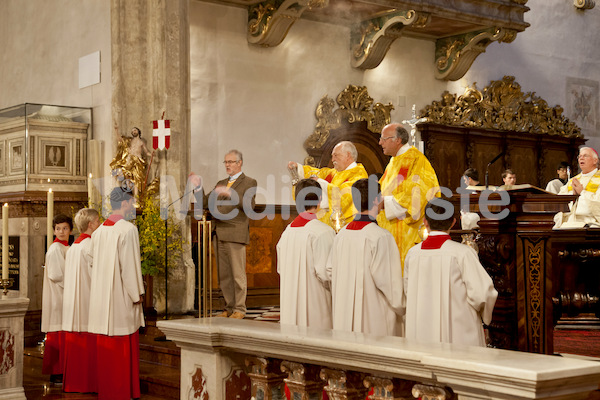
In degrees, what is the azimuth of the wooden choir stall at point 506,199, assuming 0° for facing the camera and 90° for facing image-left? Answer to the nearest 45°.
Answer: approximately 45°

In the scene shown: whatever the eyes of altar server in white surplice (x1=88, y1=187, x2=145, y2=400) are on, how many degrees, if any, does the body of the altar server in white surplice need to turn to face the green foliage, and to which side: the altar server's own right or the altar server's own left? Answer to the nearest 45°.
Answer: approximately 45° to the altar server's own left

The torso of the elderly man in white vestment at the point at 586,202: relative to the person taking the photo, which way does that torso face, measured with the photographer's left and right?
facing the viewer and to the left of the viewer

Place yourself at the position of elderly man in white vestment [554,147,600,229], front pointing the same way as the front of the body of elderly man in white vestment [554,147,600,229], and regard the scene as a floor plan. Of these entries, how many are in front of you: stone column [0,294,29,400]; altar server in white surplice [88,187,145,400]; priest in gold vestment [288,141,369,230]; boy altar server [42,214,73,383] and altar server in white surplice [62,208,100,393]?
5

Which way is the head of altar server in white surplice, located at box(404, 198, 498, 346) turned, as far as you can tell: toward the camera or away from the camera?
away from the camera

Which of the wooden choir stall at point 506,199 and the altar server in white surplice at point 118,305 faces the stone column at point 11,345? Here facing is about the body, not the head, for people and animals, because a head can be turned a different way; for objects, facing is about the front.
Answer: the wooden choir stall

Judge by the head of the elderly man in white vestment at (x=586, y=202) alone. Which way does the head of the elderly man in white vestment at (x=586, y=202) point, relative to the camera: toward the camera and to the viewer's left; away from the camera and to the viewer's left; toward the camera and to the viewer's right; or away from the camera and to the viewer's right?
toward the camera and to the viewer's left

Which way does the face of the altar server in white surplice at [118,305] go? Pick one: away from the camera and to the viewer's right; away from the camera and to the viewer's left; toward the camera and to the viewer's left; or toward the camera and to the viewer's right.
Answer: away from the camera and to the viewer's right

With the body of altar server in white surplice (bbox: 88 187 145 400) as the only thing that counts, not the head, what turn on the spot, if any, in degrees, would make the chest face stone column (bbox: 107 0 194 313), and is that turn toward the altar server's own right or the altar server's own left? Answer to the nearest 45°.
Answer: approximately 45° to the altar server's own left

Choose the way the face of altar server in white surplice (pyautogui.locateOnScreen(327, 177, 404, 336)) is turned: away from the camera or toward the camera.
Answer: away from the camera

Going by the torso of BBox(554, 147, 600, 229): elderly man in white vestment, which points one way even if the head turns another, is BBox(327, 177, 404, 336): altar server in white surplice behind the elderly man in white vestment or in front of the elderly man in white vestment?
in front

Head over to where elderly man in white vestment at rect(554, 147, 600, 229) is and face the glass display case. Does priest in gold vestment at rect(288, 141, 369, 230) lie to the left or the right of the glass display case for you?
left
